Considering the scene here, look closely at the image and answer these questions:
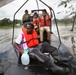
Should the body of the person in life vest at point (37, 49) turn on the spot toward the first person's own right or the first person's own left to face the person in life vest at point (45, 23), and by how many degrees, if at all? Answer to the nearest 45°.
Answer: approximately 135° to the first person's own left

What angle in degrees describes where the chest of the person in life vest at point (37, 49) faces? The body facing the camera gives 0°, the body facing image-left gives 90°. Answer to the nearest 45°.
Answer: approximately 315°

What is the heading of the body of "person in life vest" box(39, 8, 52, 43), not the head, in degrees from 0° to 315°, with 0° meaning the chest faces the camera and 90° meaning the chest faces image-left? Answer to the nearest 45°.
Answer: approximately 0°

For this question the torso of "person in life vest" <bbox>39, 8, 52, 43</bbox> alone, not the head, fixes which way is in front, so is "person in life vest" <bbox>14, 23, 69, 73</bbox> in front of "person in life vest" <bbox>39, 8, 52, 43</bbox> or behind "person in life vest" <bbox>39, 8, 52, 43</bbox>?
in front
